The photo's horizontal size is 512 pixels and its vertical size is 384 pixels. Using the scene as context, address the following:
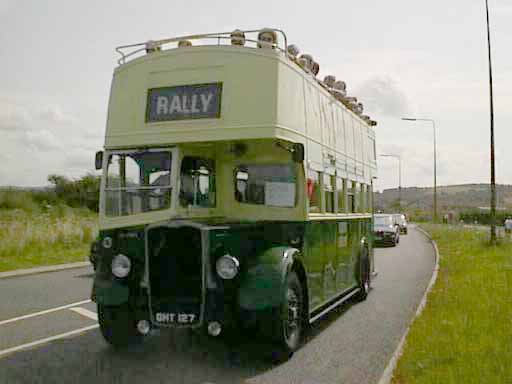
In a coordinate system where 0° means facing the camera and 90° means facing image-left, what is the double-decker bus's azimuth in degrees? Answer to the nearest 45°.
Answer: approximately 45°
